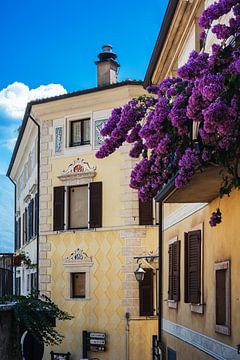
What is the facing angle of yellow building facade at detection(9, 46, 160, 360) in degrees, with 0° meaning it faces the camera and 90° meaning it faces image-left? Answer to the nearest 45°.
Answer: approximately 0°

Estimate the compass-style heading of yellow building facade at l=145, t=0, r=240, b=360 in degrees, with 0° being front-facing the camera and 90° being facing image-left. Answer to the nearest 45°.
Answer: approximately 45°

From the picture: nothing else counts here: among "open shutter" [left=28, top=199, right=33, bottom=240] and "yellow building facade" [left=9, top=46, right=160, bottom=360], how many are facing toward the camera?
1

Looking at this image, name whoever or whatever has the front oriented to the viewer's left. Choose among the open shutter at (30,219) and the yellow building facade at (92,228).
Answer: the open shutter

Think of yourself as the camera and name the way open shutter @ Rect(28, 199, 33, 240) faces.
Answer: facing to the left of the viewer

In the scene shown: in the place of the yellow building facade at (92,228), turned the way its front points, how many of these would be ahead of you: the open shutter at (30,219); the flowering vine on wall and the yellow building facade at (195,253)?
2

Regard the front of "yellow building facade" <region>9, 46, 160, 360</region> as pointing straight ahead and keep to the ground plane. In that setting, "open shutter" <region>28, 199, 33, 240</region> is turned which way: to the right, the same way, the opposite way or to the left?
to the right

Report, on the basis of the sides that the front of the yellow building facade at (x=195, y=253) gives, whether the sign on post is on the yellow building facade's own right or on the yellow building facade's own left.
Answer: on the yellow building facade's own right
